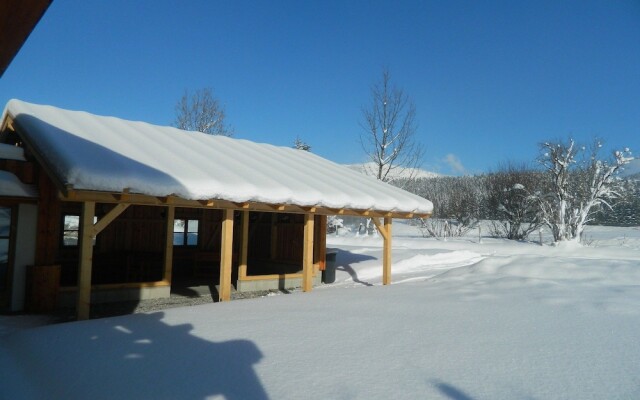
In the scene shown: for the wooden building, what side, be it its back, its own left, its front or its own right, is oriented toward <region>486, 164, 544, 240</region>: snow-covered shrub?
left

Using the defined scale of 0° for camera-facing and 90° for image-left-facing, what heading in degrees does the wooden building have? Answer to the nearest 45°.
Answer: approximately 315°
